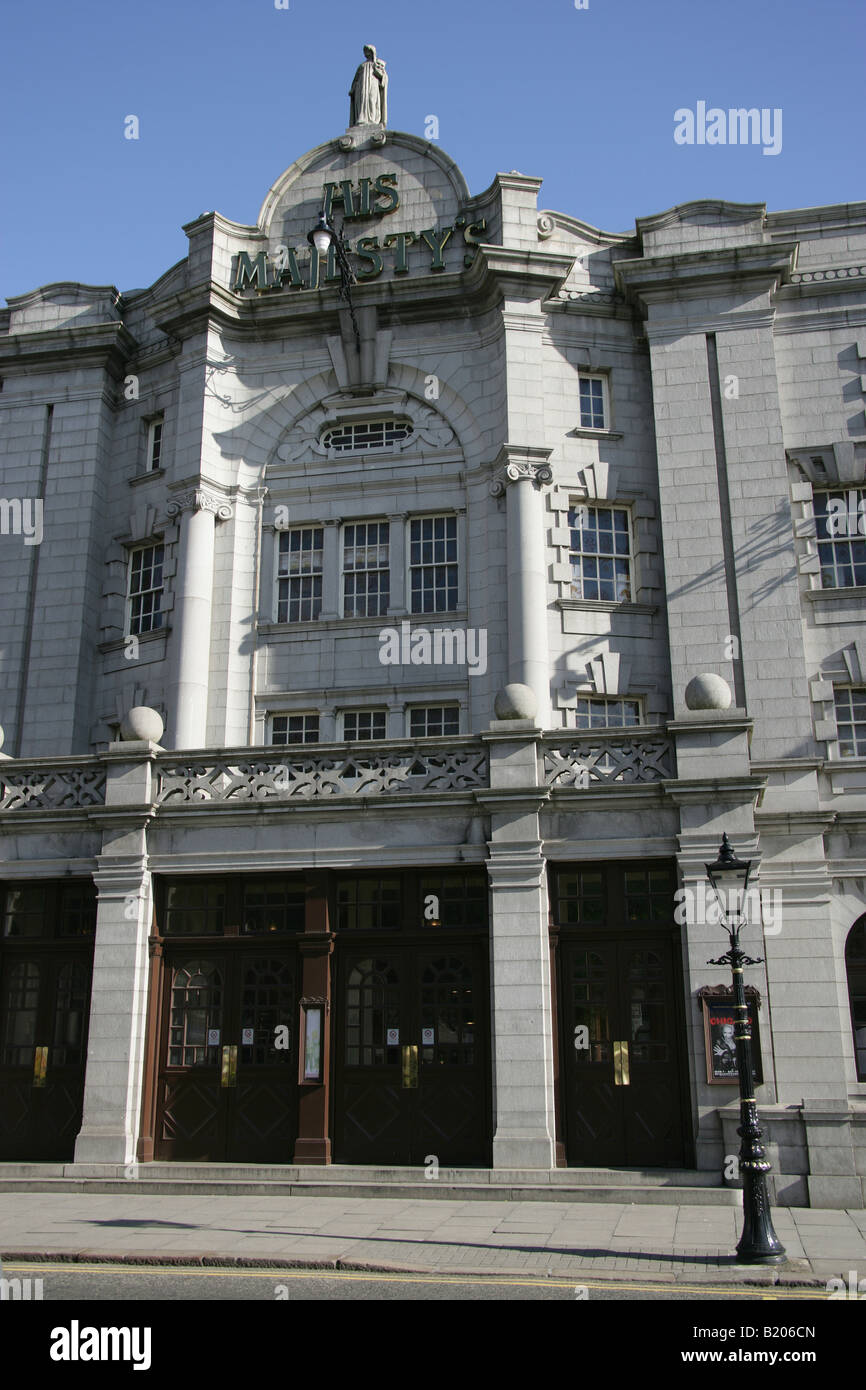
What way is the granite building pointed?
toward the camera

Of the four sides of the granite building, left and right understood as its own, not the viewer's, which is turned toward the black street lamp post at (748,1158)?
front

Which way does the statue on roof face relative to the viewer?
toward the camera
